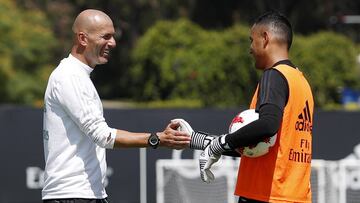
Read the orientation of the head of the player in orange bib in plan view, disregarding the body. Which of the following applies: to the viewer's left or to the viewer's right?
to the viewer's left

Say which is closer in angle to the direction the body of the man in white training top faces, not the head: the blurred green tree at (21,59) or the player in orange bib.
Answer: the player in orange bib

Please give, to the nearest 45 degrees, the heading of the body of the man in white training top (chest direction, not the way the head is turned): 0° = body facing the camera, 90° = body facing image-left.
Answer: approximately 270°

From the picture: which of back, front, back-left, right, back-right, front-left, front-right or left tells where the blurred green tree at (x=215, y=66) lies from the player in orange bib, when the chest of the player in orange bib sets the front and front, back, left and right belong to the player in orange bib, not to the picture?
front-right

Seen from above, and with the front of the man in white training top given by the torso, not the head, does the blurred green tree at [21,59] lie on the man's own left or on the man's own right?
on the man's own left

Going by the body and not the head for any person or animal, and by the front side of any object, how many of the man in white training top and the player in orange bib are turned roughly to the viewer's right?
1

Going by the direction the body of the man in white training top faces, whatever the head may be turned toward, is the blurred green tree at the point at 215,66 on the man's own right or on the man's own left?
on the man's own left
